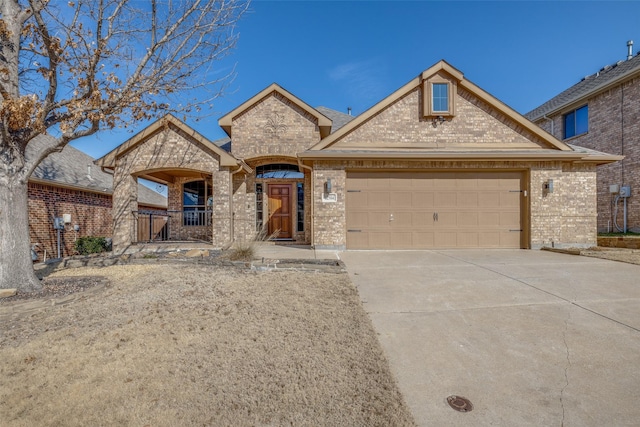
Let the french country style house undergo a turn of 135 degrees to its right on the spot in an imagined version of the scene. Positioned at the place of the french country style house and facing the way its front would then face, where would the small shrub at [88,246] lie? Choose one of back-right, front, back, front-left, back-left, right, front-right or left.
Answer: front-left

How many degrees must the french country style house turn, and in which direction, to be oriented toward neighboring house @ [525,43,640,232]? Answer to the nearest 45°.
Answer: approximately 135° to its left

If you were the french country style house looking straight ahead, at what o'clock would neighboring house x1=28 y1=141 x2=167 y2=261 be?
The neighboring house is roughly at 3 o'clock from the french country style house.

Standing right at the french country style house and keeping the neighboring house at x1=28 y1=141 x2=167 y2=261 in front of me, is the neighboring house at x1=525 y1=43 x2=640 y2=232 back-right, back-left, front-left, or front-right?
back-right

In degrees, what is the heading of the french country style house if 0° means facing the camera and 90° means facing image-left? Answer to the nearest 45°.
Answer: approximately 0°
